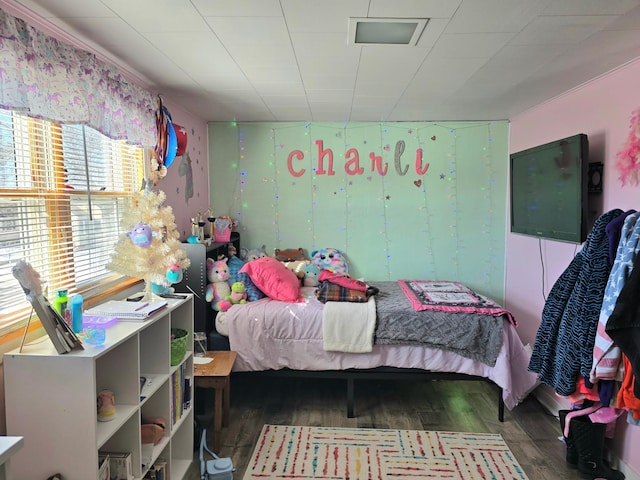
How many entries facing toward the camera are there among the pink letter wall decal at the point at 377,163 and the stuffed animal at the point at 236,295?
2

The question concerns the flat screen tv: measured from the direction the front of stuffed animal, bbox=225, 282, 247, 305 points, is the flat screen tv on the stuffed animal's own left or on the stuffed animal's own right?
on the stuffed animal's own left

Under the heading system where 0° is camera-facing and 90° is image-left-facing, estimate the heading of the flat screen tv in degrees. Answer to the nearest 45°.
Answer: approximately 45°

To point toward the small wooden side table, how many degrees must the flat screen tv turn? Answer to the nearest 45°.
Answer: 0° — it already faces it

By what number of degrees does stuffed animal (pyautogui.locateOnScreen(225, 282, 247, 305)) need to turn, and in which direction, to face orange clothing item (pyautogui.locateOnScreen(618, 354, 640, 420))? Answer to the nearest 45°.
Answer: approximately 45° to its left
